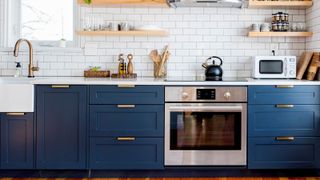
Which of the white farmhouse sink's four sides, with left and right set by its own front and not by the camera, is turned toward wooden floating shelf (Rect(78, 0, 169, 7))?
left

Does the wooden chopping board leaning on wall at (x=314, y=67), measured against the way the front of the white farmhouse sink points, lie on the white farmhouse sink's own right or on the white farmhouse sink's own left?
on the white farmhouse sink's own left

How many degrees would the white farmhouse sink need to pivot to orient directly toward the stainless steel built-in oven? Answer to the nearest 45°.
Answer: approximately 90° to its left

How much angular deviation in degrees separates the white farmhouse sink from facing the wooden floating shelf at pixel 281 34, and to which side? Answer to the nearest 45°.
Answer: approximately 90° to its left

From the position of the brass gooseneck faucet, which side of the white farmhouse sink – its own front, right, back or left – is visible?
back

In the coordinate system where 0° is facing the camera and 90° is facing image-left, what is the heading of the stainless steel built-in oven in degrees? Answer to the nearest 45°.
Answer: approximately 0°

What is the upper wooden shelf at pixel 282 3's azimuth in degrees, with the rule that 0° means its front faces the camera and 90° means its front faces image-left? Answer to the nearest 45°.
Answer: approximately 0°

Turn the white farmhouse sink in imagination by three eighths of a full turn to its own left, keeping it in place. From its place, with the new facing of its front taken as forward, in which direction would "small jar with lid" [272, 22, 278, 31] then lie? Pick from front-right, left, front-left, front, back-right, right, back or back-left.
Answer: front-right

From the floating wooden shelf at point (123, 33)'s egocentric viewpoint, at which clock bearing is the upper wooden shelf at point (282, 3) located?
the upper wooden shelf at point (282, 3) is roughly at 9 o'clock from the floating wooden shelf at point (123, 33).
